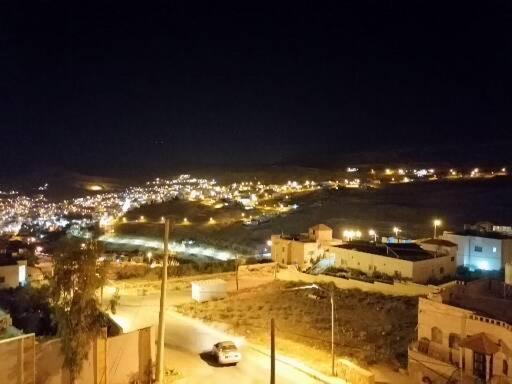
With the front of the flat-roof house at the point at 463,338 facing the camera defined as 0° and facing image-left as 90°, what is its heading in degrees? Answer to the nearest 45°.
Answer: approximately 45°

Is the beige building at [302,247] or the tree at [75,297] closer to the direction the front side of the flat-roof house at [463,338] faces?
the tree

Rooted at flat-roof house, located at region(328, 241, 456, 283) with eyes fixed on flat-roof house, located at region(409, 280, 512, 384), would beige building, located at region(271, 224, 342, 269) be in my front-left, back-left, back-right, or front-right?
back-right

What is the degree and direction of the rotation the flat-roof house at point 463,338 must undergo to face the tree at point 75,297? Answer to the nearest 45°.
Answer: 0° — it already faces it

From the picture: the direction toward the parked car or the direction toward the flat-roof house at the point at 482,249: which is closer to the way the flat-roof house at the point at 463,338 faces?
the parked car

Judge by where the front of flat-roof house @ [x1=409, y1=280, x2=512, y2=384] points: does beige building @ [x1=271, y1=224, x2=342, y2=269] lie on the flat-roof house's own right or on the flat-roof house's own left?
on the flat-roof house's own right

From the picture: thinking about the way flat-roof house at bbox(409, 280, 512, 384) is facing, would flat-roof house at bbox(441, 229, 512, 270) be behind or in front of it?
behind

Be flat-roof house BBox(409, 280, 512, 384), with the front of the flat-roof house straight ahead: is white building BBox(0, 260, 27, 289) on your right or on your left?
on your right
